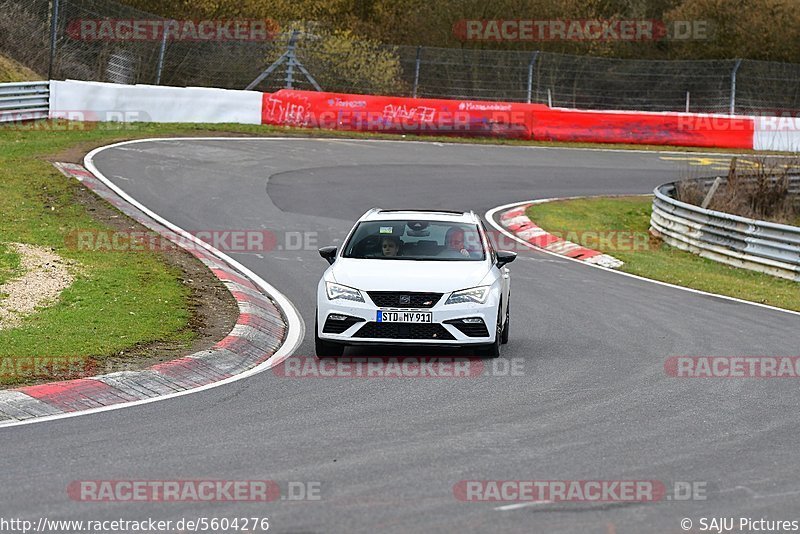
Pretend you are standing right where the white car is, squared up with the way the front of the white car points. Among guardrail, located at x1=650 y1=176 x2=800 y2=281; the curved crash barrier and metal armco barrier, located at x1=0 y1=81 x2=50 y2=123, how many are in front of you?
0

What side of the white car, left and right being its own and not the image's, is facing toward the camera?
front

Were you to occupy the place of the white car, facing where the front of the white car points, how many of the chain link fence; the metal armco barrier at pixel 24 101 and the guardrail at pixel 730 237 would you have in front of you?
0

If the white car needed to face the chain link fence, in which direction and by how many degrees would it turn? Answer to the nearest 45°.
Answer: approximately 180°

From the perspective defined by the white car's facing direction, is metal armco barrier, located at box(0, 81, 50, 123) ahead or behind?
behind

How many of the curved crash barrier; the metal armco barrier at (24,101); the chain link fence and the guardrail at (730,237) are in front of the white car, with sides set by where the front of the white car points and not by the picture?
0

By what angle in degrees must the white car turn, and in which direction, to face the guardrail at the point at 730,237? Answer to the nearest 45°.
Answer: approximately 135° to its left

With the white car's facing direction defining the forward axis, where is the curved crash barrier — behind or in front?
behind

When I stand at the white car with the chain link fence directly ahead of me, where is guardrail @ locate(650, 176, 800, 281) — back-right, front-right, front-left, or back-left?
front-right
